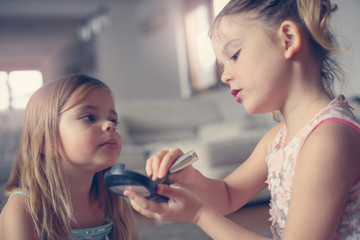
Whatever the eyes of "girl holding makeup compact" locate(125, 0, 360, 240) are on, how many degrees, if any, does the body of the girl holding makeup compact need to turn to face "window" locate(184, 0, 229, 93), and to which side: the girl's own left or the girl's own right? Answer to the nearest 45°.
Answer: approximately 90° to the girl's own right

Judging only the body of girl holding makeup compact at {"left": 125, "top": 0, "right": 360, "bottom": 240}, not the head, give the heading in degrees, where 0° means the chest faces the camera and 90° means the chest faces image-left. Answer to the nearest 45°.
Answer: approximately 90°

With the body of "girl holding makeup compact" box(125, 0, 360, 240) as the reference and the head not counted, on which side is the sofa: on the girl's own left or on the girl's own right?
on the girl's own right

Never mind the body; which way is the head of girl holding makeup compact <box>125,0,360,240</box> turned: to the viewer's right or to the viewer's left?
to the viewer's left
